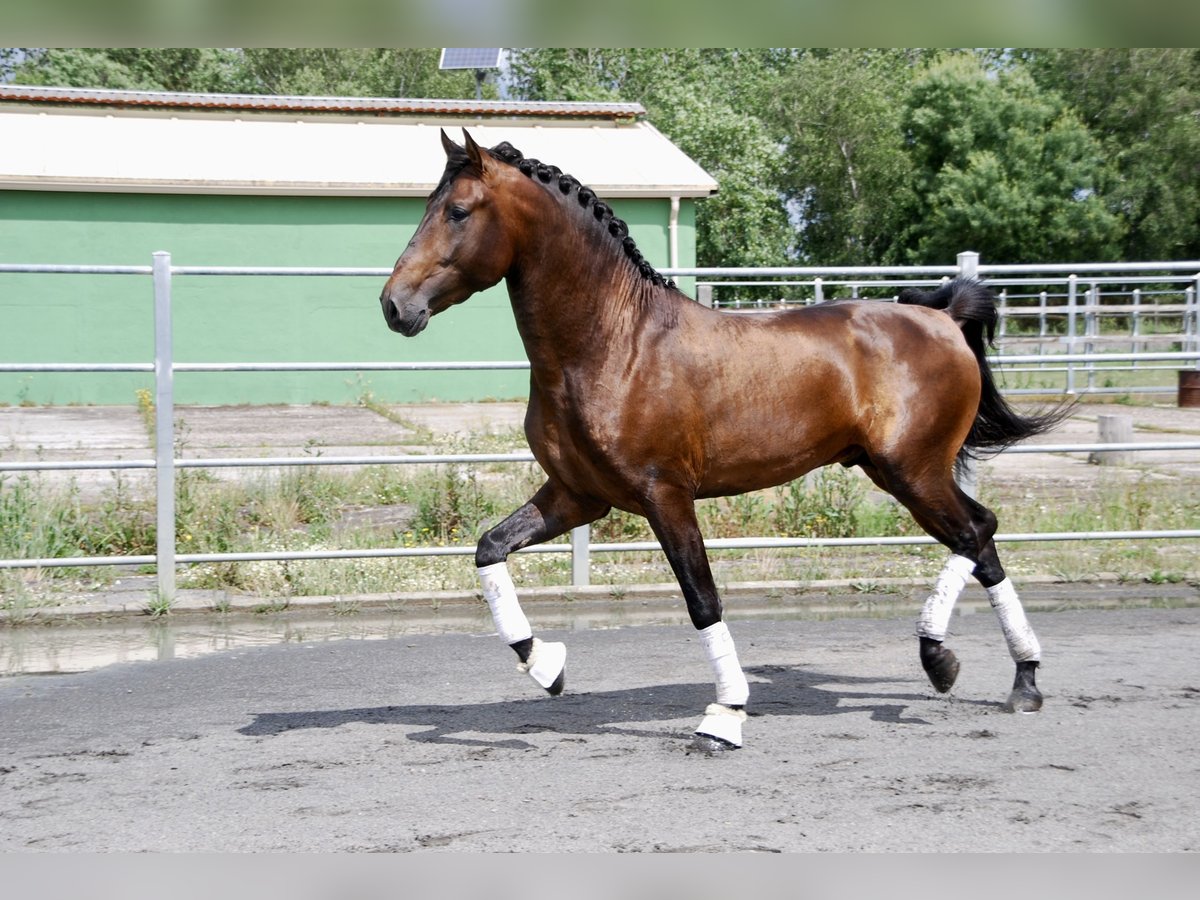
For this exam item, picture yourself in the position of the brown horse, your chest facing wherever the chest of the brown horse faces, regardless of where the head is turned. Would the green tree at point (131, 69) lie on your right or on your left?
on your right

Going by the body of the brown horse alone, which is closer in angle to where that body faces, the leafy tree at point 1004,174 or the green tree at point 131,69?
the green tree

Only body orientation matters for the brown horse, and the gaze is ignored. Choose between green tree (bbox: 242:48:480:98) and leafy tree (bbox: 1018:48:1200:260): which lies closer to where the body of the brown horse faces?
the green tree

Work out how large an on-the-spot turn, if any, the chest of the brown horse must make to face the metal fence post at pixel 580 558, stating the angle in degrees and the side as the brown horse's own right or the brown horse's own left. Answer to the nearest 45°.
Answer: approximately 90° to the brown horse's own right

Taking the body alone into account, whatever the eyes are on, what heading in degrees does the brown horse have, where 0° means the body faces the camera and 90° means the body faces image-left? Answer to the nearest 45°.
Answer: approximately 90°

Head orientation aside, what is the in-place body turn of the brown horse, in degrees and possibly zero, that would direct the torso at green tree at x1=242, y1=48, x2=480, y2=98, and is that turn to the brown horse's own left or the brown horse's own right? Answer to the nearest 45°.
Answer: approximately 90° to the brown horse's own right

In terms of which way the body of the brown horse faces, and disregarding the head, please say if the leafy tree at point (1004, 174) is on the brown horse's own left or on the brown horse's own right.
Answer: on the brown horse's own right

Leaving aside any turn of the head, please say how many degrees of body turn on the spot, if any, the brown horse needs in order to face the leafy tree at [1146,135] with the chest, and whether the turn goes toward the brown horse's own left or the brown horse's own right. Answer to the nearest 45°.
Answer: approximately 90° to the brown horse's own right

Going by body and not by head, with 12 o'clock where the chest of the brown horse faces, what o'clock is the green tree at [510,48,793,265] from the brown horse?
The green tree is roughly at 3 o'clock from the brown horse.

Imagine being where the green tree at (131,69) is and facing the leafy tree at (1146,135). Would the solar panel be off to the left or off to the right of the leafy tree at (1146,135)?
right
